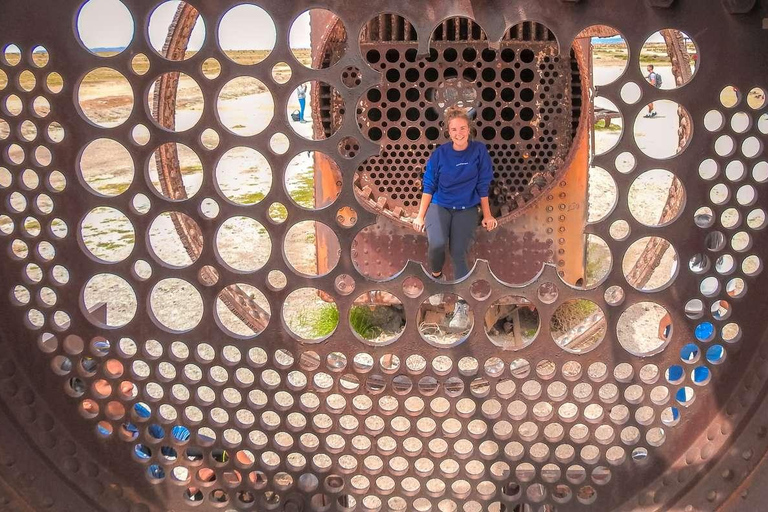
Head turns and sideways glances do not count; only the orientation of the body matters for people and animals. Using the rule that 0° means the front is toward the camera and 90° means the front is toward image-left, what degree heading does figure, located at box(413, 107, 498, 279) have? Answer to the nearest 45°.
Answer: approximately 0°
